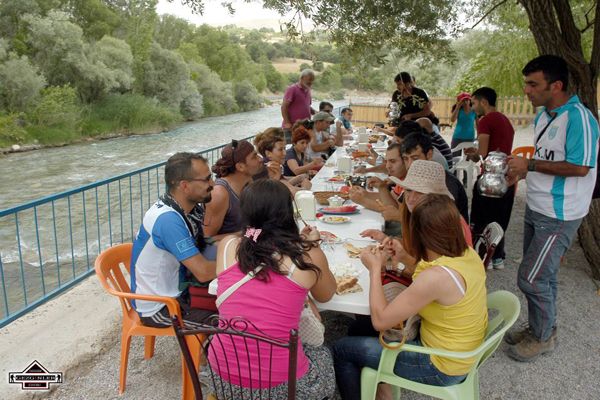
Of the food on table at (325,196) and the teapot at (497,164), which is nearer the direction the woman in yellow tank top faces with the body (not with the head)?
the food on table

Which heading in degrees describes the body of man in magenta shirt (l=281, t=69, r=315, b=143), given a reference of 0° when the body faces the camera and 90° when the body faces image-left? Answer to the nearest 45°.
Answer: approximately 315°

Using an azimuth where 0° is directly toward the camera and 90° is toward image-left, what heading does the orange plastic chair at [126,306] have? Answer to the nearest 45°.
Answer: approximately 270°

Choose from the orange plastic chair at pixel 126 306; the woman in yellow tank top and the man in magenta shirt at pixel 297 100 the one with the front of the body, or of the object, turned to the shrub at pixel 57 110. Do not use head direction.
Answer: the woman in yellow tank top

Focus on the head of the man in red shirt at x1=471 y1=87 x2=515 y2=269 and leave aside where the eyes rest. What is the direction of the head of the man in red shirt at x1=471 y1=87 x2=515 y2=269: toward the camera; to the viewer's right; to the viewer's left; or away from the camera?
to the viewer's left

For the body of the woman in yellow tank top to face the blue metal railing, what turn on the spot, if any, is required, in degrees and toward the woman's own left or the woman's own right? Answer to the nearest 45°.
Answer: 0° — they already face it

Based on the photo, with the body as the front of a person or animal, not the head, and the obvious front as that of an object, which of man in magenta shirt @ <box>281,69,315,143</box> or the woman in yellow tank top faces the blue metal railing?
the woman in yellow tank top

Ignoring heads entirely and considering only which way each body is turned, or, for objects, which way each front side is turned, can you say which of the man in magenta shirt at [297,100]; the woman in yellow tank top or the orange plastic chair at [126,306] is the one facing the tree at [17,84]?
the woman in yellow tank top

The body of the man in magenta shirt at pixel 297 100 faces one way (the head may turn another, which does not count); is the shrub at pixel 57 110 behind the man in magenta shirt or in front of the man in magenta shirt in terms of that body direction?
behind

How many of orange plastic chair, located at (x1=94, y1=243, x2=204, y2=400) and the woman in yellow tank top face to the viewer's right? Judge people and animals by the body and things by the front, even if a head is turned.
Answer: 1

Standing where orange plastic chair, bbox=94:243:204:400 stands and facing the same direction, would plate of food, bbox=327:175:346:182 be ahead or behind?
ahead

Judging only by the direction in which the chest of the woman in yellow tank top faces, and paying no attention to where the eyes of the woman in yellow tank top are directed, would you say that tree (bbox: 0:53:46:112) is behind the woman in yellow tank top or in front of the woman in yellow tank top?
in front

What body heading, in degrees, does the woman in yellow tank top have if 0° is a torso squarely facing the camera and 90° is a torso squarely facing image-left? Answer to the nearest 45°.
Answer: approximately 135°
